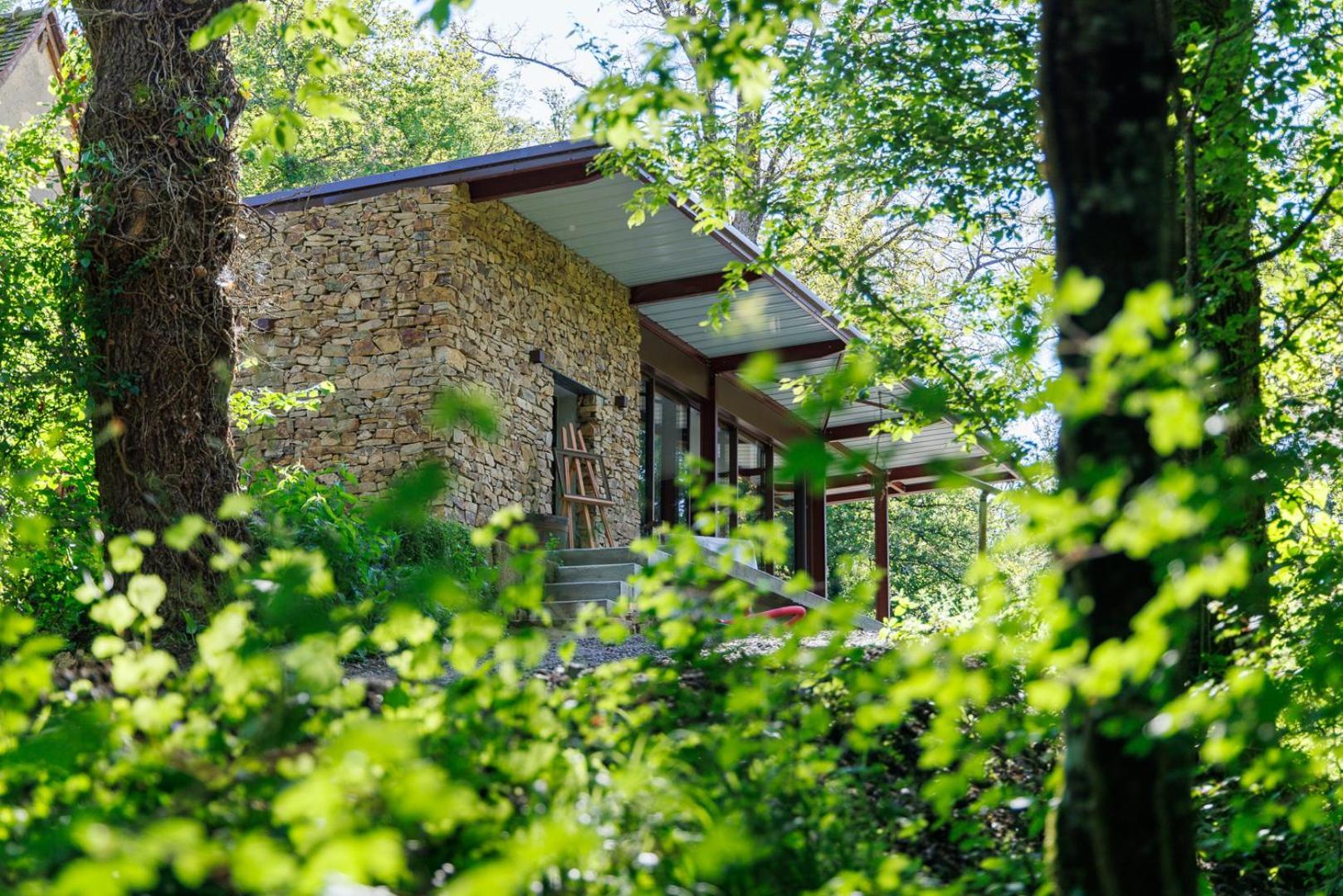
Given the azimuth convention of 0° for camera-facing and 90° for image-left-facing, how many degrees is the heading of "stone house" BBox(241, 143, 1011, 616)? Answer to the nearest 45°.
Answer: approximately 315°

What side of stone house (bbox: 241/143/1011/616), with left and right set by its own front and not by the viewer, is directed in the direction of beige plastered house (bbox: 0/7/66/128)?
back
